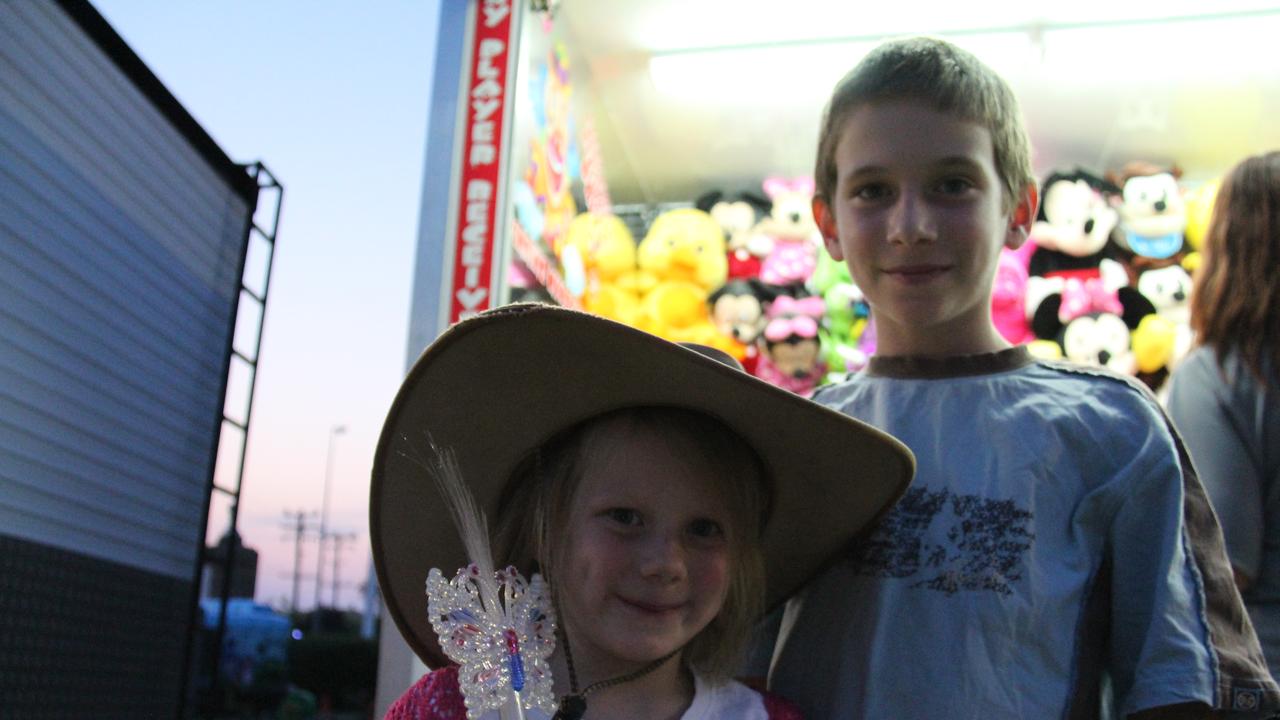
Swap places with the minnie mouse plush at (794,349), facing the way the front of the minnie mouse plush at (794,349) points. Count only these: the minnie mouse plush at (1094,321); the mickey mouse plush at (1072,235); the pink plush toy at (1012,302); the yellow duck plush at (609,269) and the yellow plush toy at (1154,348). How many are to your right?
1

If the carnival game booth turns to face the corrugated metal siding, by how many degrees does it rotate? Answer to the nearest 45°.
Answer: approximately 45° to its right

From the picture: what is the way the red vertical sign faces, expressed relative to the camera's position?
facing the viewer

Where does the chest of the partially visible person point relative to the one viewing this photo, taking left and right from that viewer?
facing away from the viewer

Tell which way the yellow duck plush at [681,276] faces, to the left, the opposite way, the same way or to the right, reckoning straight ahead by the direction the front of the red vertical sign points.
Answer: the same way

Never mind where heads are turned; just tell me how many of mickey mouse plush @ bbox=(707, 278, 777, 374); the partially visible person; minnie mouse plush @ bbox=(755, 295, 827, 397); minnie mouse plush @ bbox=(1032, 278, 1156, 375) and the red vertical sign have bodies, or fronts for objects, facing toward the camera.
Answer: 4

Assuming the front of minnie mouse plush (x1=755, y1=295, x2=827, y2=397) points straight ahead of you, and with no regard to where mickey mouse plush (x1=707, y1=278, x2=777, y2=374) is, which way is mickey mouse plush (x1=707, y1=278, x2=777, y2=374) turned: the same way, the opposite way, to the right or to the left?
the same way

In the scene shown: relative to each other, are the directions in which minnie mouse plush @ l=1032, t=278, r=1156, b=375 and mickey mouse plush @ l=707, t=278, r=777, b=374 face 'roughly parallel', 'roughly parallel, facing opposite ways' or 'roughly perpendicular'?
roughly parallel

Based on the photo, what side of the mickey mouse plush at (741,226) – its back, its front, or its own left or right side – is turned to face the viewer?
front

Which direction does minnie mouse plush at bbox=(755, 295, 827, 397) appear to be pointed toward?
toward the camera

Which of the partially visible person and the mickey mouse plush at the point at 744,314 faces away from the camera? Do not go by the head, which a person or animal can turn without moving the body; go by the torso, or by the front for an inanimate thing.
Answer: the partially visible person

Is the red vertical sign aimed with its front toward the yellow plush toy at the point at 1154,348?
no

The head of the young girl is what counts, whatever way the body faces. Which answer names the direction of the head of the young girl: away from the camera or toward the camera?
toward the camera

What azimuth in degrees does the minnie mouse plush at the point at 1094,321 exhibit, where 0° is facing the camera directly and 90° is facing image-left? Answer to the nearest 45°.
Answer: approximately 0°

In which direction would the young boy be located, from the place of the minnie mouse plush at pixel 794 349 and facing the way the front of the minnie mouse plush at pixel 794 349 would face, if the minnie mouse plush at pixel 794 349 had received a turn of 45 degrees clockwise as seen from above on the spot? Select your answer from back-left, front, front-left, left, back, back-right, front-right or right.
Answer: front-left

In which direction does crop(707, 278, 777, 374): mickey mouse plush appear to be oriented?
toward the camera

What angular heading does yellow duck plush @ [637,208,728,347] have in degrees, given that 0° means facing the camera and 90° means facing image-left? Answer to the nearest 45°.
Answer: approximately 0°

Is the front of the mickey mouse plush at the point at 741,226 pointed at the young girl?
yes
